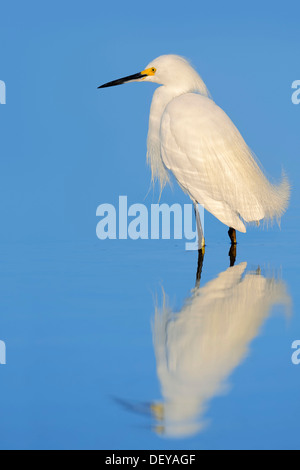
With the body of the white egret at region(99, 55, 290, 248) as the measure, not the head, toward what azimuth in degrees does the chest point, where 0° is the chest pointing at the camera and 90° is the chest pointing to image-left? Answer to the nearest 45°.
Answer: approximately 90°
